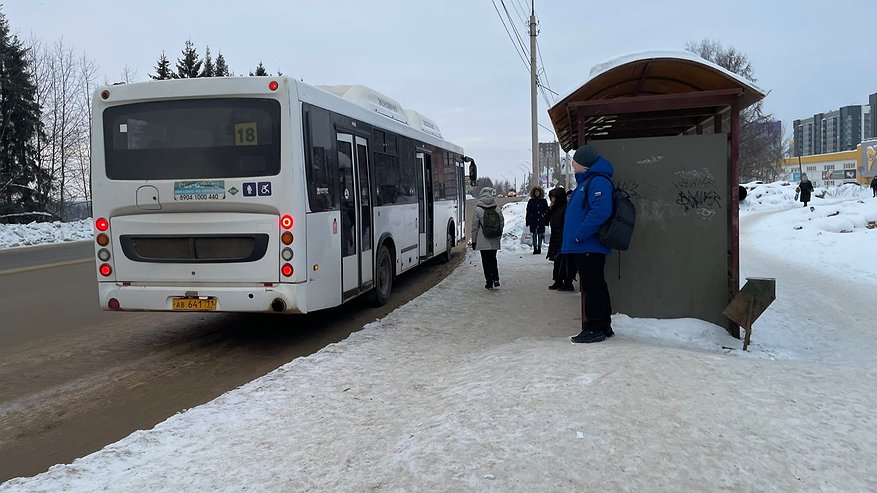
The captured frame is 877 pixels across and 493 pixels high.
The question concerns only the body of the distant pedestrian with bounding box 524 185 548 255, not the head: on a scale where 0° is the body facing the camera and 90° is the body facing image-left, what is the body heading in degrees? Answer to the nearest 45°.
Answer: approximately 0°

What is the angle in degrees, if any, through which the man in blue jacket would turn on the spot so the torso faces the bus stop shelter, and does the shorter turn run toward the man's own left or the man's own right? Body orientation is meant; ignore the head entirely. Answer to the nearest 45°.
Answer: approximately 135° to the man's own right

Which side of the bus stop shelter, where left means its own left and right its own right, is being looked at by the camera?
left

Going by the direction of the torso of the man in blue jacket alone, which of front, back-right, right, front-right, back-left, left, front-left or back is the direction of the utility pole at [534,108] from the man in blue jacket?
right

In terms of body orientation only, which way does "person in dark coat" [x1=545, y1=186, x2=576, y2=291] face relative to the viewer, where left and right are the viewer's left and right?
facing to the left of the viewer

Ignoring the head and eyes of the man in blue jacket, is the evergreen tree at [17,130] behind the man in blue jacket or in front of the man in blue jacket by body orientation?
in front

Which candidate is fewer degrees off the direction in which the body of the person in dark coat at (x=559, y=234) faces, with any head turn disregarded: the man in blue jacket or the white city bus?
the white city bus

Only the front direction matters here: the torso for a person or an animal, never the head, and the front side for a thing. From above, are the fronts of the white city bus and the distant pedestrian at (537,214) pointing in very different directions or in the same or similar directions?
very different directions

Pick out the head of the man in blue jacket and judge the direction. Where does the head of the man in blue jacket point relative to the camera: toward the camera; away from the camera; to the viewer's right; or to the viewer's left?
to the viewer's left

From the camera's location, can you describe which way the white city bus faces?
facing away from the viewer and to the right of the viewer

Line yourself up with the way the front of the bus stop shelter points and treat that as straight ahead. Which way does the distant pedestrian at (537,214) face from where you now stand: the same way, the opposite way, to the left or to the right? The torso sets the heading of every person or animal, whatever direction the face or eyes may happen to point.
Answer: to the left

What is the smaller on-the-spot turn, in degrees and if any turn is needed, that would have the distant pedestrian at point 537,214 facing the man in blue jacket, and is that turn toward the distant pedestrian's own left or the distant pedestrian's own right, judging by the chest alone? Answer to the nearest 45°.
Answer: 0° — they already face them

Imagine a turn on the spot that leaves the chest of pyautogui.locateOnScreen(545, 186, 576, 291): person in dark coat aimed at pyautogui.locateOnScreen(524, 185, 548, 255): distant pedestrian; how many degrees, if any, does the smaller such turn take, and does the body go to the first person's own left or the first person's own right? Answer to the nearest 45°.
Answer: approximately 90° to the first person's own right

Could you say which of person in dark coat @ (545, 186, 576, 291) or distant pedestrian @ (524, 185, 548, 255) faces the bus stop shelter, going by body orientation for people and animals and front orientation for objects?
the distant pedestrian

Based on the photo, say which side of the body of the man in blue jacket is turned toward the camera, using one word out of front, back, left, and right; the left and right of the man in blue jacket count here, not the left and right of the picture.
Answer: left

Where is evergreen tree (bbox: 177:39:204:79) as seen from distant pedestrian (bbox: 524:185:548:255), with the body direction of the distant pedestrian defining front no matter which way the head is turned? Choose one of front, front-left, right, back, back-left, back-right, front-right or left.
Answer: back-right
